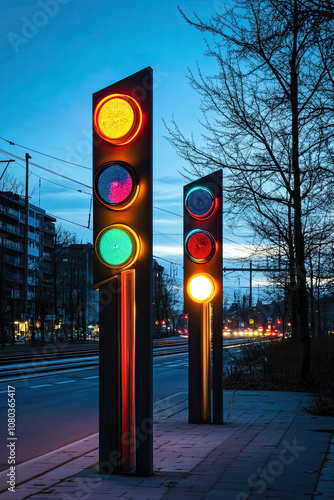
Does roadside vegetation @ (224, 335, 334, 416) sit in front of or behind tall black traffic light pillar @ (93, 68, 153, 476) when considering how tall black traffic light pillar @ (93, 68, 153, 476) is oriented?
behind

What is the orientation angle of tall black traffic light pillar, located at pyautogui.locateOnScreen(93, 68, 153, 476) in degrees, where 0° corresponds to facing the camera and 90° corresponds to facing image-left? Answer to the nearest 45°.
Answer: approximately 45°

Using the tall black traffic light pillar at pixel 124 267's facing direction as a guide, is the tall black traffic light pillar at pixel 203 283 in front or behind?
behind
